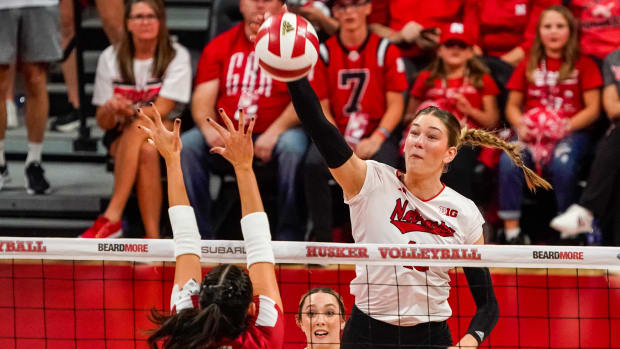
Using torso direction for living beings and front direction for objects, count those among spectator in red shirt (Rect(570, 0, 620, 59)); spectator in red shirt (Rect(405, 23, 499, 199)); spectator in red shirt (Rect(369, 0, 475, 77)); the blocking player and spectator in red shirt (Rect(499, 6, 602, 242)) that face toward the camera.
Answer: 4

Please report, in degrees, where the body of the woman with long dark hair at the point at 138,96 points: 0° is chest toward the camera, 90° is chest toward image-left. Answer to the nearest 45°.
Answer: approximately 0°

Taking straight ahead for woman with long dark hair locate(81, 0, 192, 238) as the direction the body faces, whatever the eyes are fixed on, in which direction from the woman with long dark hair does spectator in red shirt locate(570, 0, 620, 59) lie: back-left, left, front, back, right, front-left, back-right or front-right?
left

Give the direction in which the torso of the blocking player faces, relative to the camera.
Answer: away from the camera

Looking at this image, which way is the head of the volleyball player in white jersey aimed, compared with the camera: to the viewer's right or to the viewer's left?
to the viewer's left

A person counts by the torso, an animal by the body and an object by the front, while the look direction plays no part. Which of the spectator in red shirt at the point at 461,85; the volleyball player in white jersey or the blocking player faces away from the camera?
the blocking player

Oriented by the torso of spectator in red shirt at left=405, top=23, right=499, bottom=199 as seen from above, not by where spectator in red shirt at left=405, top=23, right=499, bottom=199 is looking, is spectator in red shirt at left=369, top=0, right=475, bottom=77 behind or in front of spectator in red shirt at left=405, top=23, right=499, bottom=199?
behind

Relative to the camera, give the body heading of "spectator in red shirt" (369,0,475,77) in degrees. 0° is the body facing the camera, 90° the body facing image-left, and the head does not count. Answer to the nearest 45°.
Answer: approximately 0°

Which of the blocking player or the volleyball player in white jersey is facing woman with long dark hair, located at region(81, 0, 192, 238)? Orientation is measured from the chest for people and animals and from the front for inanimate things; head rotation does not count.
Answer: the blocking player

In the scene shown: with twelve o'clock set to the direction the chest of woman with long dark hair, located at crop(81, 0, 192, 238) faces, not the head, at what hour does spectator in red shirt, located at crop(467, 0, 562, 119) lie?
The spectator in red shirt is roughly at 9 o'clock from the woman with long dark hair.
